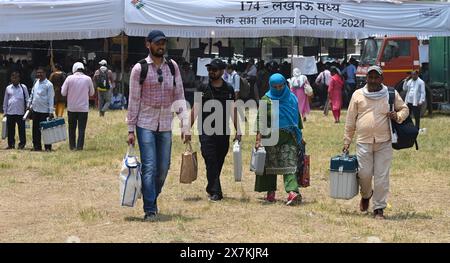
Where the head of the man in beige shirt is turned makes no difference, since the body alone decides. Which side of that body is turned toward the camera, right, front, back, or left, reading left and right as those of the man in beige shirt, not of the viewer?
front

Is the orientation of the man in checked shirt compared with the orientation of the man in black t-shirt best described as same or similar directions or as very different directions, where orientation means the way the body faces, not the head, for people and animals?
same or similar directions

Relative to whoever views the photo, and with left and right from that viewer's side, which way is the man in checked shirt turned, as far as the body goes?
facing the viewer

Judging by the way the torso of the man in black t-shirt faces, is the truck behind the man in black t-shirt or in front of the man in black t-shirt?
behind

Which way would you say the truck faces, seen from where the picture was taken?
facing the viewer and to the left of the viewer

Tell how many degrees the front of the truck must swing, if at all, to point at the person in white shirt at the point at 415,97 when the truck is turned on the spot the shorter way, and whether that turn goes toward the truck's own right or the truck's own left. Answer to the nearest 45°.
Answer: approximately 45° to the truck's own left

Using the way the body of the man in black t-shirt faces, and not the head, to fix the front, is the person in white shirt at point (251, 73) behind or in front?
behind

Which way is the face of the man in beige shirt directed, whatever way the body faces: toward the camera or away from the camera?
toward the camera

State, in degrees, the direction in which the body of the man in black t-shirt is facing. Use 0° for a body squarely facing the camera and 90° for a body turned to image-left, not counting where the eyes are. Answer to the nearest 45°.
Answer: approximately 0°

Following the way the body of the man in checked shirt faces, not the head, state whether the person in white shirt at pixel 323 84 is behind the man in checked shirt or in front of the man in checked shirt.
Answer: behind

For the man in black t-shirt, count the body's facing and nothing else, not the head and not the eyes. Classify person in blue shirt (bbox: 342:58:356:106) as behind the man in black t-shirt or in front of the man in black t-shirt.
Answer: behind

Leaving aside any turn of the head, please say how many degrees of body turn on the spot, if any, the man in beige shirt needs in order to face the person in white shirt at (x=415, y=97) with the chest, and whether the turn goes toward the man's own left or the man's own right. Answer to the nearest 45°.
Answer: approximately 180°

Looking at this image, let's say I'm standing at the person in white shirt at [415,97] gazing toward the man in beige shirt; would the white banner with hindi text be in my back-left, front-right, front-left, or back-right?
back-right

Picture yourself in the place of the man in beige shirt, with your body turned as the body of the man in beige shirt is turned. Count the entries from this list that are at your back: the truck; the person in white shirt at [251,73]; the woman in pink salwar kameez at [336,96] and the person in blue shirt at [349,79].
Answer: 4

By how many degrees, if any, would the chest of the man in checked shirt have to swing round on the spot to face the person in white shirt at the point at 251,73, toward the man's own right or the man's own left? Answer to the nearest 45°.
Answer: approximately 180°

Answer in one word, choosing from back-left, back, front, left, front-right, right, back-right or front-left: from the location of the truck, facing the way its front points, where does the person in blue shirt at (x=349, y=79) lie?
front
